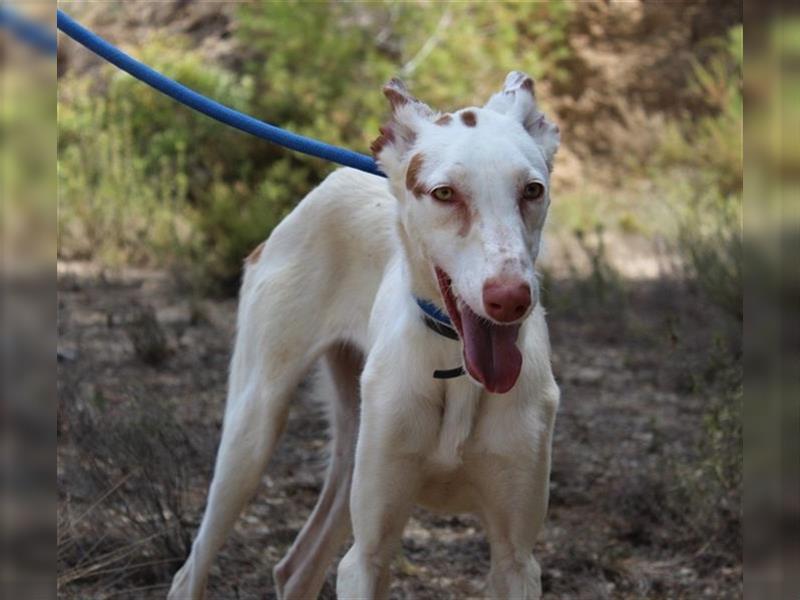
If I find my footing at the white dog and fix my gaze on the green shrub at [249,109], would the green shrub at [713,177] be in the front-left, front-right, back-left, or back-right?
front-right

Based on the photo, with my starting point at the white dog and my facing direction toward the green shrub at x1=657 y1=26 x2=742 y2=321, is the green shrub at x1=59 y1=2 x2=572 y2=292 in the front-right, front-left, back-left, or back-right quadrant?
front-left

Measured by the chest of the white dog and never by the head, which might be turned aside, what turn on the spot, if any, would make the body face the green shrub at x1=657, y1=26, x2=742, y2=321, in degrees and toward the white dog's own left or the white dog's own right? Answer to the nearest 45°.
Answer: approximately 135° to the white dog's own left

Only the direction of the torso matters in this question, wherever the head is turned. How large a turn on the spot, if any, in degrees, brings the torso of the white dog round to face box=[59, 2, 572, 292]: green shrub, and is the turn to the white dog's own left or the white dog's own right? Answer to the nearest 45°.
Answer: approximately 135° to the white dog's own left
